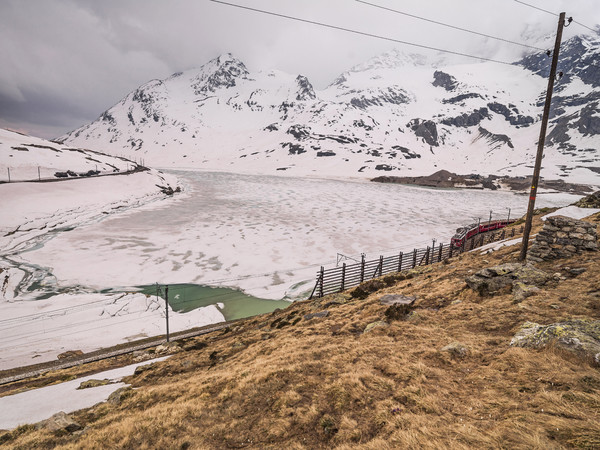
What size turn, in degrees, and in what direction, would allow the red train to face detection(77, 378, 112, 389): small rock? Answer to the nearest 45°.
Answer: approximately 45° to its left

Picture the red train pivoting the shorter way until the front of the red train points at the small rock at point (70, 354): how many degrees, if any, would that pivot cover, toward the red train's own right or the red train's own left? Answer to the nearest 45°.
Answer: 0° — it already faces it

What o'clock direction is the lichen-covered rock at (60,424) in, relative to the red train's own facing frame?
The lichen-covered rock is roughly at 11 o'clock from the red train.

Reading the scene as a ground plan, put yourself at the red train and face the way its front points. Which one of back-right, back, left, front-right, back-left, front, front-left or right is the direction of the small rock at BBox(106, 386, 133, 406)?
front-left

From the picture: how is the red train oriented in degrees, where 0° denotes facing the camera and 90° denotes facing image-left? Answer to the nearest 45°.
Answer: approximately 45°

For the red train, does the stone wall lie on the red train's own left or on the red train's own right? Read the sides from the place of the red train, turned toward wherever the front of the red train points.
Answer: on the red train's own left

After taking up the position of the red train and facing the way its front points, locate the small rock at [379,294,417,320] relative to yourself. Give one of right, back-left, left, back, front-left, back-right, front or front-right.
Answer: front-left

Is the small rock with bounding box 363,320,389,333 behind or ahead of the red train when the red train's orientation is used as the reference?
ahead
